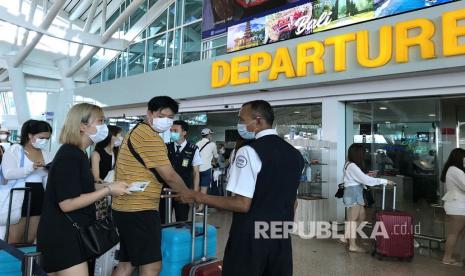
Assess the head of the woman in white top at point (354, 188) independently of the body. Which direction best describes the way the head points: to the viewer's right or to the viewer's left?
to the viewer's right

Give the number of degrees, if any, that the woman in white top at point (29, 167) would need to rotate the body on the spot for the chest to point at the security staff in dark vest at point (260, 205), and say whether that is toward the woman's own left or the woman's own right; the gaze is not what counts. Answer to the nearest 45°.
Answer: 0° — they already face them

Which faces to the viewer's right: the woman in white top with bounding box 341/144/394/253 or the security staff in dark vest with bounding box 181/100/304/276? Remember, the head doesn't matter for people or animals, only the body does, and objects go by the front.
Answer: the woman in white top

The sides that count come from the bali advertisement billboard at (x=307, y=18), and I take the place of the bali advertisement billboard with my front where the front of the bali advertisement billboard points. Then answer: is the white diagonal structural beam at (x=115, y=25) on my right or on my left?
on my right

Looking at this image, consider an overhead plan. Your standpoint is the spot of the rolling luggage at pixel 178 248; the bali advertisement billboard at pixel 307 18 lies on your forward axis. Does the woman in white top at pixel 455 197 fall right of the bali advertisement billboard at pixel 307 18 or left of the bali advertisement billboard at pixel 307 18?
right

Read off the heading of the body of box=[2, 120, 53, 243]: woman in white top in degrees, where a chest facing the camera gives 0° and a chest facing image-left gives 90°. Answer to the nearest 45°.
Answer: approximately 315°

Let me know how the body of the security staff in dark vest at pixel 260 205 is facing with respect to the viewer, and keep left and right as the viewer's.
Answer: facing away from the viewer and to the left of the viewer

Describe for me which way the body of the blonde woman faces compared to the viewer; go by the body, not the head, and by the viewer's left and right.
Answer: facing to the right of the viewer

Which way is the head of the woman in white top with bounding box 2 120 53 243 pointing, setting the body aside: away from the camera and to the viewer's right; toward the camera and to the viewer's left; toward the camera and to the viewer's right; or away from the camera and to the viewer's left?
toward the camera and to the viewer's right
